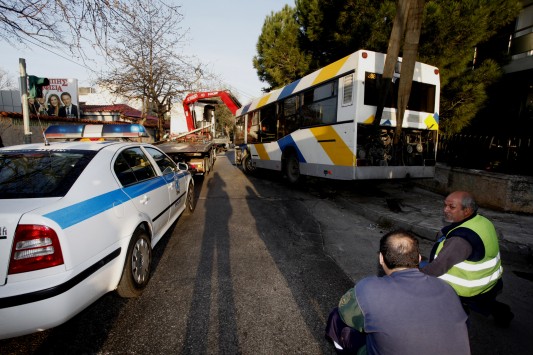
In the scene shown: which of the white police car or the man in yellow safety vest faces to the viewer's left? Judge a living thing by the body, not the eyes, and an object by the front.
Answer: the man in yellow safety vest

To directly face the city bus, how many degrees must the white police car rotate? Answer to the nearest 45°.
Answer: approximately 45° to its right

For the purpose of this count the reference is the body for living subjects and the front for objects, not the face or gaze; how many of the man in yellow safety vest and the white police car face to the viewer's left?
1

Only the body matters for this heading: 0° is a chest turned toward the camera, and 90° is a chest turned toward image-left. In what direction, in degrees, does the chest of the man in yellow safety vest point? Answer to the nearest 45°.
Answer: approximately 90°

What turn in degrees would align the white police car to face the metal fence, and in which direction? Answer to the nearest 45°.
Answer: approximately 45° to its right

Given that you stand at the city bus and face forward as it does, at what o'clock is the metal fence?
The metal fence is roughly at 4 o'clock from the city bus.

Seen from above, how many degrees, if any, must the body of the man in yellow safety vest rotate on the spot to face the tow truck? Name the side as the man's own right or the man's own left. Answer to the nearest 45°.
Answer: approximately 45° to the man's own right
